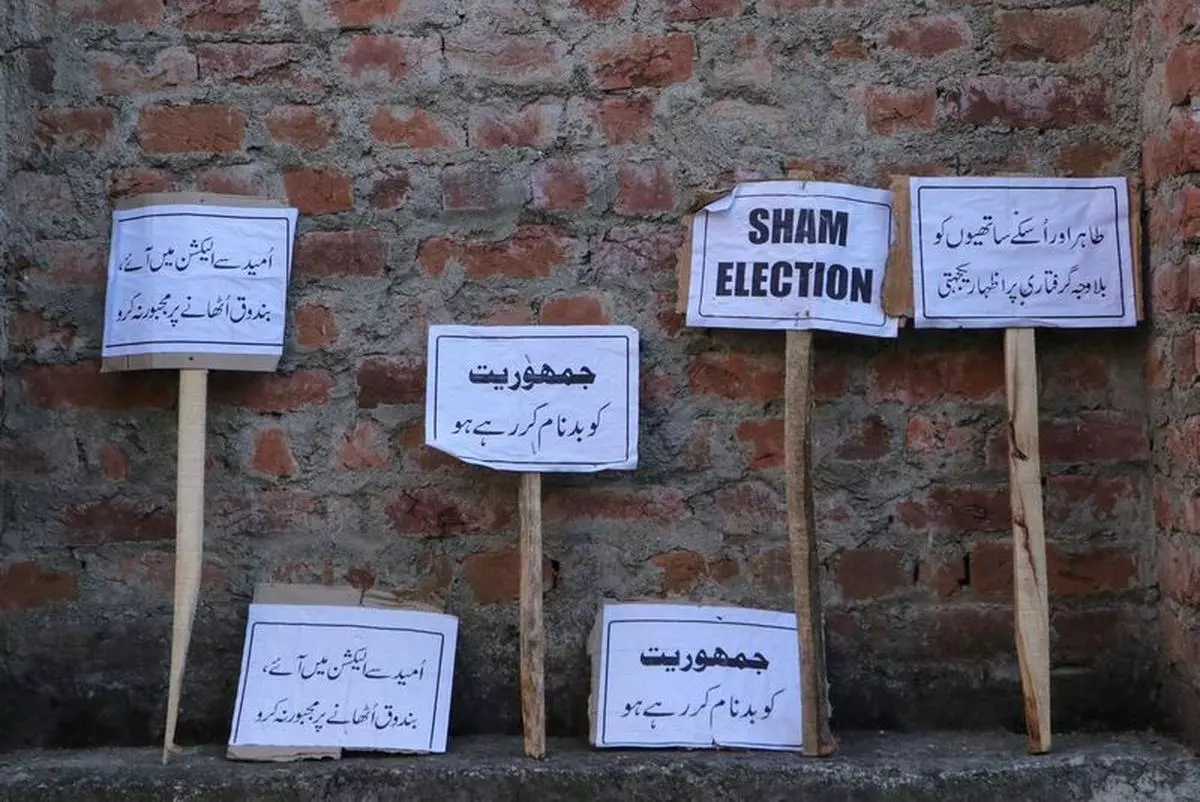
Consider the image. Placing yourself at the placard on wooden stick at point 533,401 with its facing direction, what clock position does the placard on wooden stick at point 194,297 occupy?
the placard on wooden stick at point 194,297 is roughly at 3 o'clock from the placard on wooden stick at point 533,401.

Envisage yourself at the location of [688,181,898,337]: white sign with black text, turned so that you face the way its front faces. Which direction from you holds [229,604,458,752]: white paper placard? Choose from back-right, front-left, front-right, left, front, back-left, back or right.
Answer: right

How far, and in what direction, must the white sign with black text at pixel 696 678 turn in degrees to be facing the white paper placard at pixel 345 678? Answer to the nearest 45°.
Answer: approximately 90° to its right

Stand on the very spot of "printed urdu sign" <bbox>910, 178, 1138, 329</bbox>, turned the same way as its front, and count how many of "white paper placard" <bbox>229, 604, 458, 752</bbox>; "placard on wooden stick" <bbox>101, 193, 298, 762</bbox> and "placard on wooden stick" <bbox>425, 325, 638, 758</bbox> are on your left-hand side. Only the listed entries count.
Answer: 0

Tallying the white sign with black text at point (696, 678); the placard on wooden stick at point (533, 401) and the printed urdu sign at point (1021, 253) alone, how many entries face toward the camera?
3

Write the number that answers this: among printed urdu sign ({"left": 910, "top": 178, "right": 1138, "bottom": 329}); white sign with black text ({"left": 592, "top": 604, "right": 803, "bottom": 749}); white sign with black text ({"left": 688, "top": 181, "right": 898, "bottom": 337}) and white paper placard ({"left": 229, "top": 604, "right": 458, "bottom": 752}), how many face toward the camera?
4

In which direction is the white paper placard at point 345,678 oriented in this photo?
toward the camera

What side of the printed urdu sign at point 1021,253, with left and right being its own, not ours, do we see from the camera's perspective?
front

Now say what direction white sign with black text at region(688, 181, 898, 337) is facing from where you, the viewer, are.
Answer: facing the viewer

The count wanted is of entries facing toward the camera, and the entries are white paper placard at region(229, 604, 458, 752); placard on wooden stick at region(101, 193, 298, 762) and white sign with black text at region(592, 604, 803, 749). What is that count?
3

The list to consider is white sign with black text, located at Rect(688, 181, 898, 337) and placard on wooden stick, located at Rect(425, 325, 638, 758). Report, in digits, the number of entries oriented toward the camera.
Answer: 2

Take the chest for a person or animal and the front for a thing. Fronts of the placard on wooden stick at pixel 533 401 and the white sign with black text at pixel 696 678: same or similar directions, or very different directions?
same or similar directions
